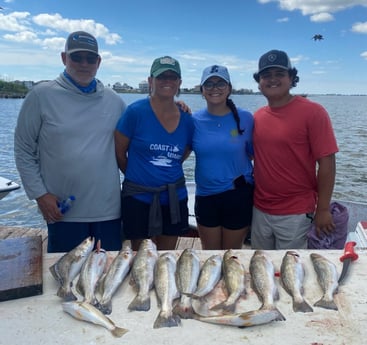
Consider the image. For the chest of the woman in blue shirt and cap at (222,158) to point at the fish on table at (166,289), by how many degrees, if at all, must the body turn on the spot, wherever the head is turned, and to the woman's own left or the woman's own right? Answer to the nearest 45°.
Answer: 0° — they already face it

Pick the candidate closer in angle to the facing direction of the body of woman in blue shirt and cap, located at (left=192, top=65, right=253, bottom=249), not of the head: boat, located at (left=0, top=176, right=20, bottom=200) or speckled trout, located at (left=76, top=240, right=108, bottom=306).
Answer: the speckled trout

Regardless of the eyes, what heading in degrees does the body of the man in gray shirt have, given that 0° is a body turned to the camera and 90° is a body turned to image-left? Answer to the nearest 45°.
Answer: approximately 0°

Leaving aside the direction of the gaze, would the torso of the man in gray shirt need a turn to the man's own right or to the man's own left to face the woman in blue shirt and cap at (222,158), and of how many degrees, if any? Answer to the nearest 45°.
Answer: approximately 90° to the man's own left

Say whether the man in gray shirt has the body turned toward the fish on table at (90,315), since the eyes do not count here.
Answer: yes

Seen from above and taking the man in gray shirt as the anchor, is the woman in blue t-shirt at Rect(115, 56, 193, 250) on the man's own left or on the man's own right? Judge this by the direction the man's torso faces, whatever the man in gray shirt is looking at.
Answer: on the man's own left

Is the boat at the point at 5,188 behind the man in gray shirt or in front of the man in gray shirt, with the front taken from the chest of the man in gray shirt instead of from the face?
behind

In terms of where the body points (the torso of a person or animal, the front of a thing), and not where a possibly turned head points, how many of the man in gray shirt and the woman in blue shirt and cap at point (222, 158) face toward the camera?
2
